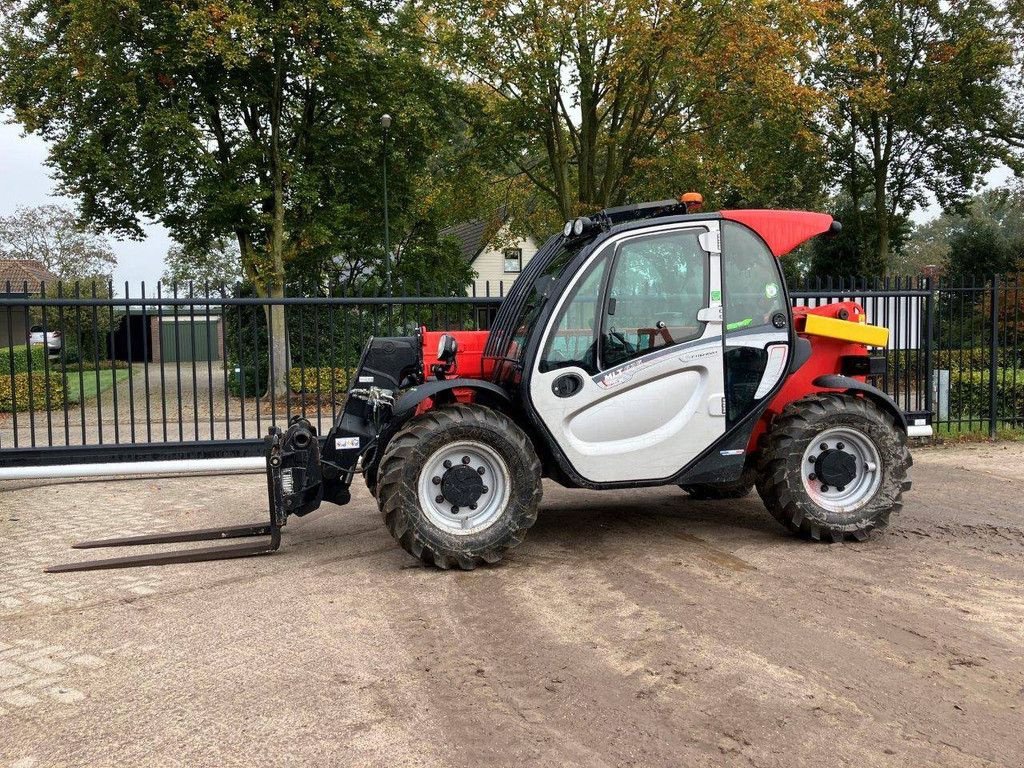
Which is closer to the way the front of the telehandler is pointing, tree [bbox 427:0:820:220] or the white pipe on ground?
the white pipe on ground

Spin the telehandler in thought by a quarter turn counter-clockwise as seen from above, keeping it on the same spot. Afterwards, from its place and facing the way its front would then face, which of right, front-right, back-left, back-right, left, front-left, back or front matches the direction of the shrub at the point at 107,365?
back-right

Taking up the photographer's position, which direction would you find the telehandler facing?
facing to the left of the viewer

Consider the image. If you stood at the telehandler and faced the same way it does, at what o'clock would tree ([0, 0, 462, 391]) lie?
The tree is roughly at 2 o'clock from the telehandler.

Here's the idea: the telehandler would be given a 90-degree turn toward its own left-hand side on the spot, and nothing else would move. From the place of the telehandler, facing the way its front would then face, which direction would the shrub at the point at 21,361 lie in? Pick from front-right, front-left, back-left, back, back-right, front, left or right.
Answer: back-right

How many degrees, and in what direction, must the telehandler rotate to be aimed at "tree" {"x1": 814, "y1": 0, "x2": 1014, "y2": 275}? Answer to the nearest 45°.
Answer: approximately 135° to its right

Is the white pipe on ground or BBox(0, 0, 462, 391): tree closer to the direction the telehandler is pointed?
the white pipe on ground

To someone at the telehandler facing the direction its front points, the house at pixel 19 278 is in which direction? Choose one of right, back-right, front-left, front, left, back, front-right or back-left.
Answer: front-right

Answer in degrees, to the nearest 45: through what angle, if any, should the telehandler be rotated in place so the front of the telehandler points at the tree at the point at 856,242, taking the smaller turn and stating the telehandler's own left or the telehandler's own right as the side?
approximately 135° to the telehandler's own right

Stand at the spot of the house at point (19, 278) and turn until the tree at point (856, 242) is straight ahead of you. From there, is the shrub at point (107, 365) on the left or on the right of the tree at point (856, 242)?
right

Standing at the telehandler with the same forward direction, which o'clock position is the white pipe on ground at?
The white pipe on ground is roughly at 1 o'clock from the telehandler.

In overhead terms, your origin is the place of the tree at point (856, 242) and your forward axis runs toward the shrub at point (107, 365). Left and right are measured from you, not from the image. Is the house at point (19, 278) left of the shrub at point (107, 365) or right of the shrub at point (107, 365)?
right

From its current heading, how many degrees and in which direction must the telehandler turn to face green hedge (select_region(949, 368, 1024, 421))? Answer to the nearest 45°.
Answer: approximately 135° to its right
